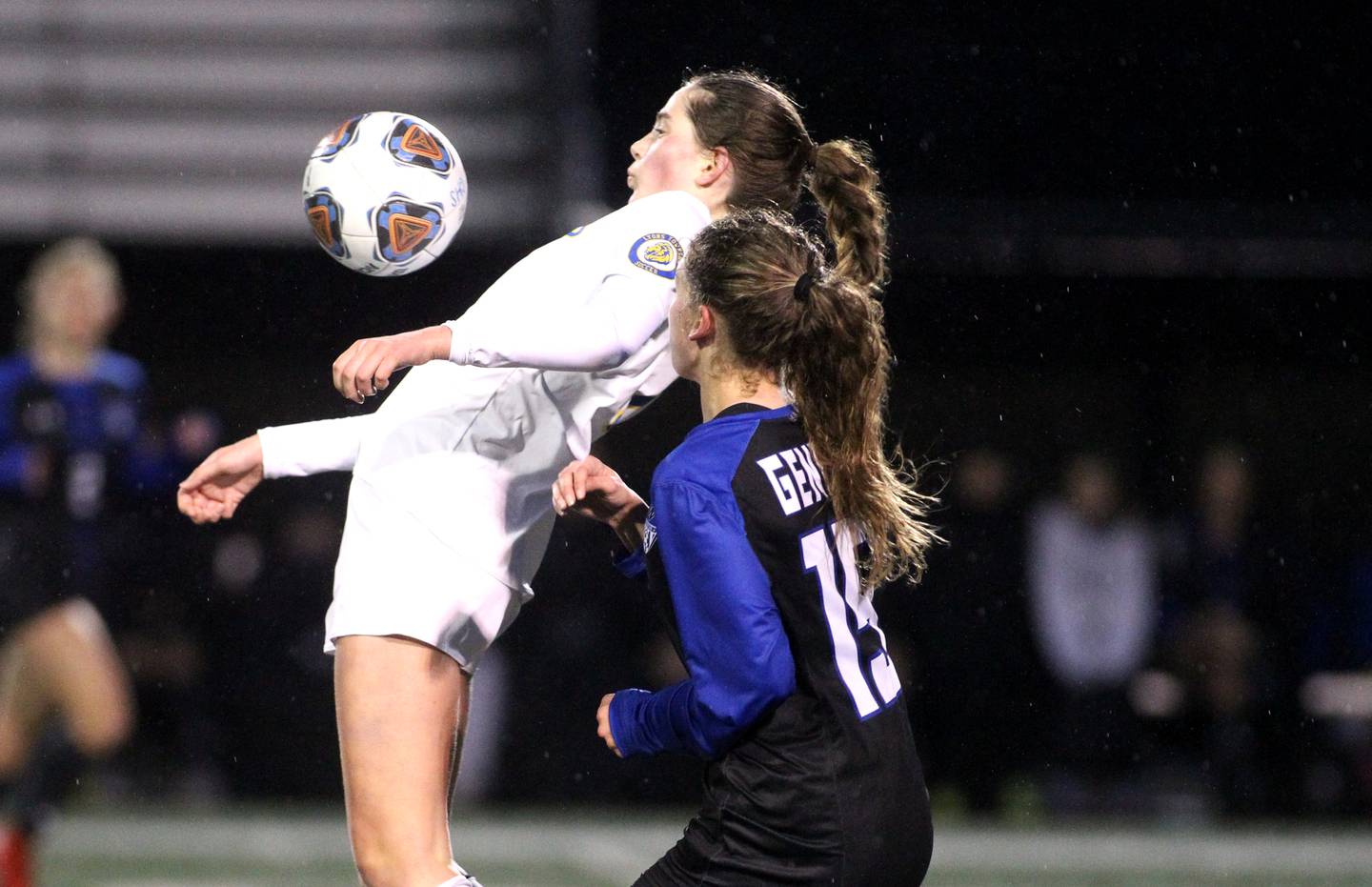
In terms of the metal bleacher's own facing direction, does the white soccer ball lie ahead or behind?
ahead

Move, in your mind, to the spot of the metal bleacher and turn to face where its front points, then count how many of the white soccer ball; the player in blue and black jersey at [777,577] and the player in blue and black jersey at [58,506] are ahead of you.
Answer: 3

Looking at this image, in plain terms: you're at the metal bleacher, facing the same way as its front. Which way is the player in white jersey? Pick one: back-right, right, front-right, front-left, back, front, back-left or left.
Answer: front

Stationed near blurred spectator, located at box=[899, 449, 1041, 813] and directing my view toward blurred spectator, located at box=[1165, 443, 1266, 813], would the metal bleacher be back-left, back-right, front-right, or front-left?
back-left

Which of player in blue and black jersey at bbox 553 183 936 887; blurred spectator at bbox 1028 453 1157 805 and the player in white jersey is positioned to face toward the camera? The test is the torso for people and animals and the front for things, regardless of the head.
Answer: the blurred spectator

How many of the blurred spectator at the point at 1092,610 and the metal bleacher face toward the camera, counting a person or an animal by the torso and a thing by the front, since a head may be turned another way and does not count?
2

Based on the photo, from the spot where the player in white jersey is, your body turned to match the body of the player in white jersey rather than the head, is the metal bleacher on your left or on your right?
on your right

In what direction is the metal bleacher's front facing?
toward the camera

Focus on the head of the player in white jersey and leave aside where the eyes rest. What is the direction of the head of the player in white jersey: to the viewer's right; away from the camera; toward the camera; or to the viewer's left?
to the viewer's left

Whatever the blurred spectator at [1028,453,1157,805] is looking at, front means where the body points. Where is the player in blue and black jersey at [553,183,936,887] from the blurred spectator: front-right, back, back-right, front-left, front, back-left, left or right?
front

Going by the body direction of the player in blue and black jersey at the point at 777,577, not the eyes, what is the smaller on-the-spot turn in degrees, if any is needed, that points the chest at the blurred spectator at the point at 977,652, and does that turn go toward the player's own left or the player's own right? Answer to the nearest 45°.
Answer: approximately 45° to the player's own right

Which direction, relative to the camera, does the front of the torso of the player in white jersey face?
to the viewer's left

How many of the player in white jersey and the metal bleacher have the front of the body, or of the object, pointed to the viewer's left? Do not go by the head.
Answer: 1

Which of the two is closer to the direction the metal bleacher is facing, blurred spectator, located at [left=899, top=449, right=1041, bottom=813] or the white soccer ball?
the white soccer ball

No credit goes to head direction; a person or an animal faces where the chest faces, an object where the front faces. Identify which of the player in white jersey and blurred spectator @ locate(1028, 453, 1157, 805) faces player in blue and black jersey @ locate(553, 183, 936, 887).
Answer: the blurred spectator
